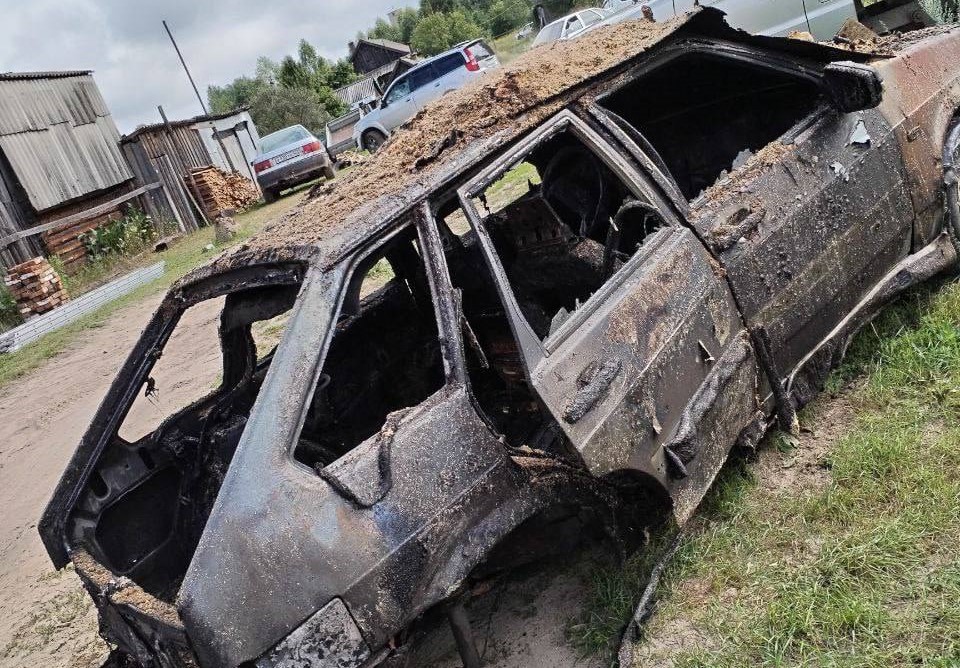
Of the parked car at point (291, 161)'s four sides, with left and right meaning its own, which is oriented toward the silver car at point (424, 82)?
right

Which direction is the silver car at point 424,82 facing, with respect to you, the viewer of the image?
facing away from the viewer and to the left of the viewer

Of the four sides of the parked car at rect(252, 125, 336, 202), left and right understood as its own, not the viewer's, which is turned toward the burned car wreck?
back

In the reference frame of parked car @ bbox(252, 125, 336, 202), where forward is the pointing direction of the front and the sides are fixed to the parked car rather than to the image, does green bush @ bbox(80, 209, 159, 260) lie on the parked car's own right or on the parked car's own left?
on the parked car's own left

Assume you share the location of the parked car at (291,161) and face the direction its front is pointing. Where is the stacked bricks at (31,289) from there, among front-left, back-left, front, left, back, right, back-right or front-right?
back-left

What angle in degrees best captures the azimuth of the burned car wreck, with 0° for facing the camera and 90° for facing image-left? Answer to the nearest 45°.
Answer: approximately 225°

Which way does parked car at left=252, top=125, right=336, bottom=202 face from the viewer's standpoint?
away from the camera

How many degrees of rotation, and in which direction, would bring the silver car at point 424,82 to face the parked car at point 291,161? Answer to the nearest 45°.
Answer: approximately 45° to its left

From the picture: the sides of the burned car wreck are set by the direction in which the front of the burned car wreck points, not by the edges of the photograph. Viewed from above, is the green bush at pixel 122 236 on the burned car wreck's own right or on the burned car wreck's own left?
on the burned car wreck's own left
